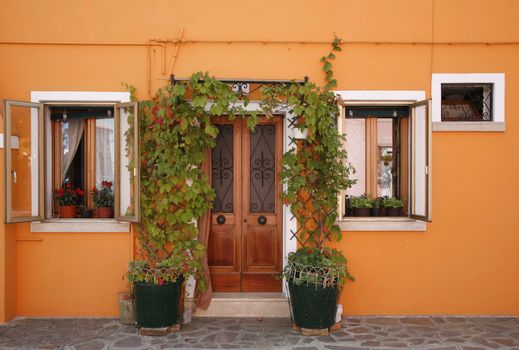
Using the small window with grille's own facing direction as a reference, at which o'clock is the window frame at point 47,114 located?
The window frame is roughly at 2 o'clock from the small window with grille.

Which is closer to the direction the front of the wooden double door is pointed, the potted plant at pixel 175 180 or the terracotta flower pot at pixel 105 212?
the potted plant

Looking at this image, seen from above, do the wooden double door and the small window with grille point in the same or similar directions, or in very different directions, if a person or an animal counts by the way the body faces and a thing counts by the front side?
same or similar directions

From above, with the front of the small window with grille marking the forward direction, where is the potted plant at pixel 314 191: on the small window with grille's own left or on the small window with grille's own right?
on the small window with grille's own right

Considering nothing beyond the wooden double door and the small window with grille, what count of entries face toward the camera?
2

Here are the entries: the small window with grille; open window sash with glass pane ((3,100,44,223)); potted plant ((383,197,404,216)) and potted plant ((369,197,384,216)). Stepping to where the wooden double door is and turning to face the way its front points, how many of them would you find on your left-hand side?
3

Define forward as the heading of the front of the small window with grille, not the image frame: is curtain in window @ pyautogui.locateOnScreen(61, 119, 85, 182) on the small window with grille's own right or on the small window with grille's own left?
on the small window with grille's own right

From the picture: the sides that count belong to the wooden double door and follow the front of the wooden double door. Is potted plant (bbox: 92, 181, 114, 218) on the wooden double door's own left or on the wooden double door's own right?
on the wooden double door's own right

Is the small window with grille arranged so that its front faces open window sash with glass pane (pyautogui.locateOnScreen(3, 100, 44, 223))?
no

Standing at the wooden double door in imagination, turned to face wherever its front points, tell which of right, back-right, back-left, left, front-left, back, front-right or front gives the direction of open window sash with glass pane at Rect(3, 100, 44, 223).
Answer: right

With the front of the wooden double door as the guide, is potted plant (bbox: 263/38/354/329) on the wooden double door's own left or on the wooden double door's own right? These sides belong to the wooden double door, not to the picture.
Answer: on the wooden double door's own left

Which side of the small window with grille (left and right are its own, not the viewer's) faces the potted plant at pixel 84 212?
right

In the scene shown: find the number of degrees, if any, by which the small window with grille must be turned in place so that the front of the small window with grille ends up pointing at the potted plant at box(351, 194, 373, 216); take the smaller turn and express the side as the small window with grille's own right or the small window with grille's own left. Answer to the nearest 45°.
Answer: approximately 90° to the small window with grille's own right

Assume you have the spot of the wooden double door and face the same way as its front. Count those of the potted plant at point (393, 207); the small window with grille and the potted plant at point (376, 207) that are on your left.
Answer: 3

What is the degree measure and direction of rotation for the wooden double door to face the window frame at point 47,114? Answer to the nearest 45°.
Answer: approximately 90° to its right

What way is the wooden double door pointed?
toward the camera

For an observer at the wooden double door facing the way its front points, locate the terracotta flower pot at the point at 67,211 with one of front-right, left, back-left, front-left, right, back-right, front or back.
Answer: right

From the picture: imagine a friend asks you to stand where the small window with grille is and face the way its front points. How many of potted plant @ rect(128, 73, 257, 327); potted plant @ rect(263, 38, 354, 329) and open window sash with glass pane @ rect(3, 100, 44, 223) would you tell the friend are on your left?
0

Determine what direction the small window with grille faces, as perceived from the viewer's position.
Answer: facing the viewer
